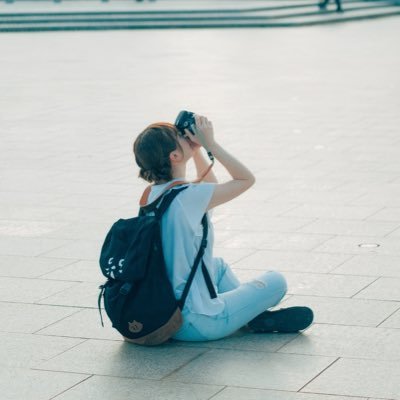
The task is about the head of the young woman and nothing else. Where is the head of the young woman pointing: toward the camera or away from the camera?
away from the camera

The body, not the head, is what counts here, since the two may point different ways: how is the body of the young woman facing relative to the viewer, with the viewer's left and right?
facing away from the viewer and to the right of the viewer
